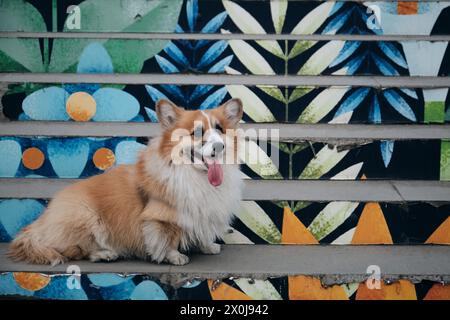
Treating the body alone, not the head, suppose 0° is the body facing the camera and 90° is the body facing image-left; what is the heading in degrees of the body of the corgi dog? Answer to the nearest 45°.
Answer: approximately 315°
